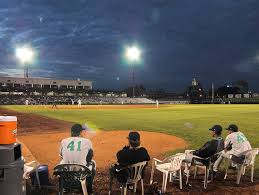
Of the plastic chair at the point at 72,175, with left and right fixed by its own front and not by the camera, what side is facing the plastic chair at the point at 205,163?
right

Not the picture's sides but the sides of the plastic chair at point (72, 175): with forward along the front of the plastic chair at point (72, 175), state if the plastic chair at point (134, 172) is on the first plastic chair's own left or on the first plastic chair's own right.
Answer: on the first plastic chair's own right

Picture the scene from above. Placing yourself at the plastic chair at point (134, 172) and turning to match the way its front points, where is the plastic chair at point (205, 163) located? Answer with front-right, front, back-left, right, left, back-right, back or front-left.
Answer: right

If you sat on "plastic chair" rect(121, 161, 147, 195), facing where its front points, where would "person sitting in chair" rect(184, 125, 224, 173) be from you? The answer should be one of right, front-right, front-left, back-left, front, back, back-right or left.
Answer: right

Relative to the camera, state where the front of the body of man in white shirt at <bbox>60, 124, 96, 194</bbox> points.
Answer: away from the camera

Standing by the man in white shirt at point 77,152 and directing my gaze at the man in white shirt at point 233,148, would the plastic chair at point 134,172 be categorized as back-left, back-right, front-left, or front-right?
front-right

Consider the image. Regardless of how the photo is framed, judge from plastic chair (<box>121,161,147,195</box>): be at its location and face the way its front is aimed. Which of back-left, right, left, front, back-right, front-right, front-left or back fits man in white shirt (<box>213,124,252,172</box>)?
right

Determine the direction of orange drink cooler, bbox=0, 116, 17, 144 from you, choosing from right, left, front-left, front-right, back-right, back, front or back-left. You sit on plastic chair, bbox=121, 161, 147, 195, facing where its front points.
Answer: left

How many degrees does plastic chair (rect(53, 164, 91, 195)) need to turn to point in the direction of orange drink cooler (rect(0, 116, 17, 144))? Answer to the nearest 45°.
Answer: approximately 135° to its left

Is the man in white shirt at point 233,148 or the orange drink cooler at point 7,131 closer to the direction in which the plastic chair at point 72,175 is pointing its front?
the man in white shirt

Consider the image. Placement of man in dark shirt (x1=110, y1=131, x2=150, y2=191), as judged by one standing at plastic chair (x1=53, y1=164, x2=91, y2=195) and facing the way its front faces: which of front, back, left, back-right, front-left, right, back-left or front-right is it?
right

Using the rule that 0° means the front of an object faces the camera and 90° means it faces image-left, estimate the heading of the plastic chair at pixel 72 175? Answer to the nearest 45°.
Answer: approximately 180°

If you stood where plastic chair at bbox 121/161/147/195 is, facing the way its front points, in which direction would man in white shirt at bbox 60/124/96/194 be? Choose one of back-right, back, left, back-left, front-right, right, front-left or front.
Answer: front-left
